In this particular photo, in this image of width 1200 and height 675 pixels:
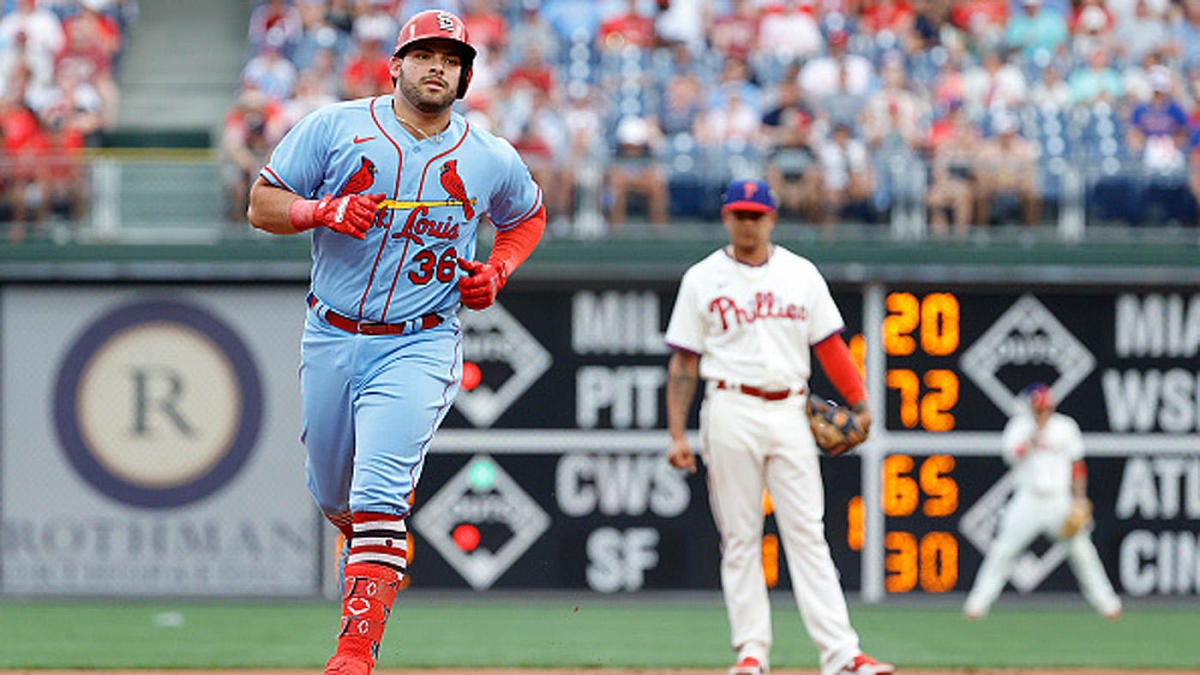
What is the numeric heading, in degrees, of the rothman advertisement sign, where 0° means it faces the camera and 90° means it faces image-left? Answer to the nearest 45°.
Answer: approximately 0°

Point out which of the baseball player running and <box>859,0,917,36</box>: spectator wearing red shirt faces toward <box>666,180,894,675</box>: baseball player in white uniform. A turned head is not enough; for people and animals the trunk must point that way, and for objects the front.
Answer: the spectator wearing red shirt

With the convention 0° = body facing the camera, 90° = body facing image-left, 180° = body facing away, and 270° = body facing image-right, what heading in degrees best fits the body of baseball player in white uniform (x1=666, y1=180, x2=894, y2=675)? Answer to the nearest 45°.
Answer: approximately 0°
